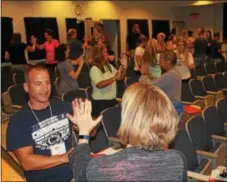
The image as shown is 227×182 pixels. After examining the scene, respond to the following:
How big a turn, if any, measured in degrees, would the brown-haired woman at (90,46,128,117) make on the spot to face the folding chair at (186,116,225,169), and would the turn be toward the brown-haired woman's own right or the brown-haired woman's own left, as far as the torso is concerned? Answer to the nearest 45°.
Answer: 0° — they already face it

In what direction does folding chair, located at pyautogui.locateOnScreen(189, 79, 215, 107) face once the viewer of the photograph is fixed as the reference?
facing the viewer and to the right of the viewer

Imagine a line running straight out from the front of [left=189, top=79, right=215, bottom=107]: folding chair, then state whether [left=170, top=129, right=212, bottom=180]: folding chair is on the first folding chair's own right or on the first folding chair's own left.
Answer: on the first folding chair's own right

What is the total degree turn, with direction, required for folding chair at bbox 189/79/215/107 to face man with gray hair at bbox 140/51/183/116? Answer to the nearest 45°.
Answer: approximately 45° to its right

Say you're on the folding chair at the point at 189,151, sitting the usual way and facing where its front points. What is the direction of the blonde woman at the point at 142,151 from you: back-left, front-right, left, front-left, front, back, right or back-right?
front-right

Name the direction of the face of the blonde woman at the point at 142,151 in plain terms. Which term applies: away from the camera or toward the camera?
away from the camera

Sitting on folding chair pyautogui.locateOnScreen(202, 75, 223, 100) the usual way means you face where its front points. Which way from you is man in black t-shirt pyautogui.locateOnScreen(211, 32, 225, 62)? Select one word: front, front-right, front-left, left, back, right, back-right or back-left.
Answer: back-left

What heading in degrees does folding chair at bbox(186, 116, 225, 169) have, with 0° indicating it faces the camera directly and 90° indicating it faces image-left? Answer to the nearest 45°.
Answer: approximately 315°

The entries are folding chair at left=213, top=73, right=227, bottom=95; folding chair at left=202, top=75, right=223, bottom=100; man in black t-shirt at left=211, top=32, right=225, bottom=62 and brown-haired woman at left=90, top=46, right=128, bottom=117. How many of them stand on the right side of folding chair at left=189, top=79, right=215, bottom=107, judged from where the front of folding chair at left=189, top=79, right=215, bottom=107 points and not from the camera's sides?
1

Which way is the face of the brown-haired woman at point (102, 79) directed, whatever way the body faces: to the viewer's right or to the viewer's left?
to the viewer's right

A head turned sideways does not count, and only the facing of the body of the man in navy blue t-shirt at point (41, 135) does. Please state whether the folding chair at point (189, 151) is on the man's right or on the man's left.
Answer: on the man's left

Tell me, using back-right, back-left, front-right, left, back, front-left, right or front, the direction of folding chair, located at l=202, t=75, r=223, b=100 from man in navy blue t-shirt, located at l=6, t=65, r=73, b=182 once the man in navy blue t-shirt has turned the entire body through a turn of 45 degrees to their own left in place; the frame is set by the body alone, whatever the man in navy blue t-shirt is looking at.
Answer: front-left

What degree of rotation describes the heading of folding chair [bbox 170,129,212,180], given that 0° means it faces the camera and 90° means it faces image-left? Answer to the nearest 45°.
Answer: approximately 315°

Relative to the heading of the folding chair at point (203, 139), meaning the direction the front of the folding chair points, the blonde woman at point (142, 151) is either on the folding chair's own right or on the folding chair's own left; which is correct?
on the folding chair's own right

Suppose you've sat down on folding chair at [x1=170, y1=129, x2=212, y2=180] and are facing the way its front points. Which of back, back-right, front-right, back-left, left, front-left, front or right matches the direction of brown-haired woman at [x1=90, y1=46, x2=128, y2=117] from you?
back
